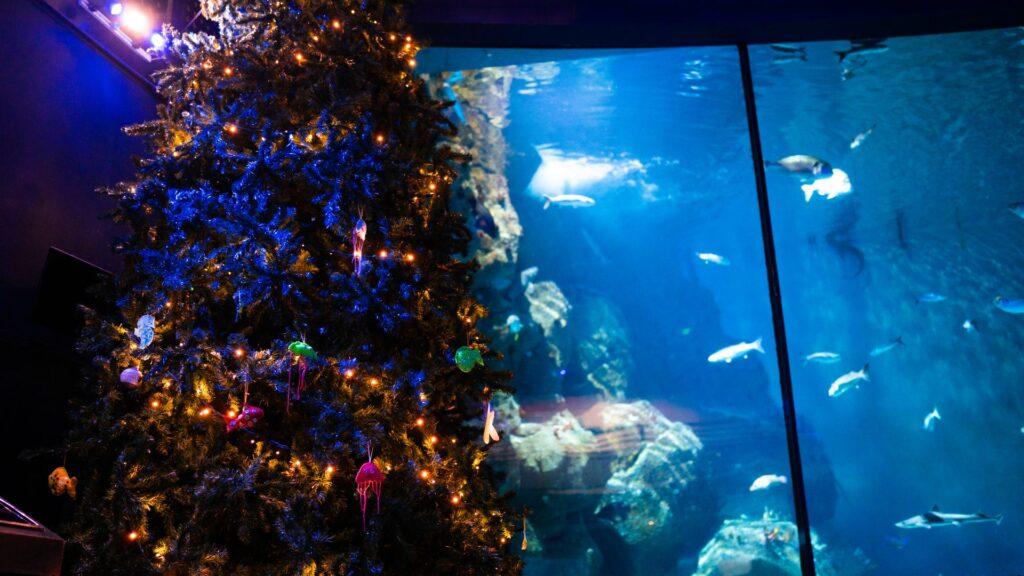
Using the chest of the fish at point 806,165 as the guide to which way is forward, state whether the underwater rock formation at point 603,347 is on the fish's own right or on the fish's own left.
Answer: on the fish's own left
